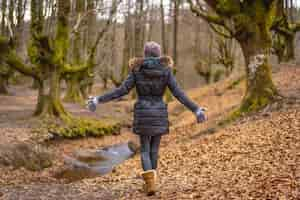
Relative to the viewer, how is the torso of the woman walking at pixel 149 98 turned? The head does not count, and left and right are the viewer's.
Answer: facing away from the viewer

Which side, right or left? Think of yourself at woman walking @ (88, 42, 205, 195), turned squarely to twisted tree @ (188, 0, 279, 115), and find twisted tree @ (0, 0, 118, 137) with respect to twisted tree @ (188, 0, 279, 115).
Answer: left
